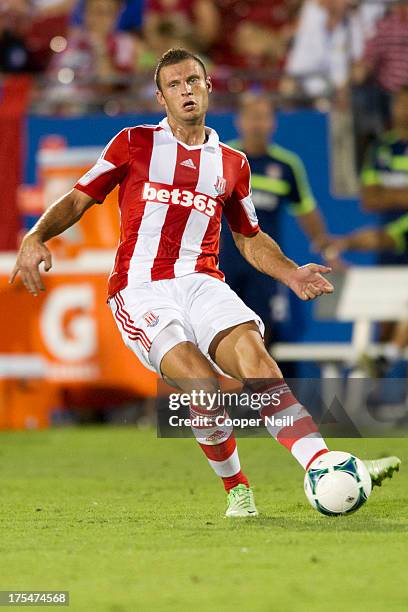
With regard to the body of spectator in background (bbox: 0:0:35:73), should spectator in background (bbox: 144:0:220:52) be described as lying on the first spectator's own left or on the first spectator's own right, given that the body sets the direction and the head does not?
on the first spectator's own left

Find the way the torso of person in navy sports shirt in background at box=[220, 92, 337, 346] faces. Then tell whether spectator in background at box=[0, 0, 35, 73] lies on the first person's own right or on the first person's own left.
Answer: on the first person's own right

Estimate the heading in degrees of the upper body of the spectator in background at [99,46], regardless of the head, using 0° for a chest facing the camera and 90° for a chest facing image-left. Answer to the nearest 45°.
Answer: approximately 0°

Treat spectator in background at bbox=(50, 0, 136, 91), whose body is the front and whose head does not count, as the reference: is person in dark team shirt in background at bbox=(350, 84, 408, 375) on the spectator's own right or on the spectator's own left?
on the spectator's own left

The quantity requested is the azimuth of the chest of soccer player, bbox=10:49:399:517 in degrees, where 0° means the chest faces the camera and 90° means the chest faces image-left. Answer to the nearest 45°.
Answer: approximately 0°
